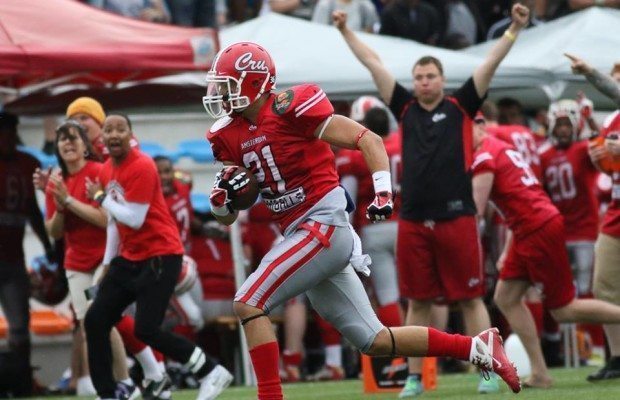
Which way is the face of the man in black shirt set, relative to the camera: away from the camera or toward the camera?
toward the camera

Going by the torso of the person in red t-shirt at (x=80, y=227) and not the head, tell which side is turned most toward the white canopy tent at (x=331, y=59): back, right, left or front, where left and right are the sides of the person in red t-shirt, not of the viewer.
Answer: back

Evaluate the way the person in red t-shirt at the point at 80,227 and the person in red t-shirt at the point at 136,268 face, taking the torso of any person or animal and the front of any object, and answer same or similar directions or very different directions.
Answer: same or similar directions

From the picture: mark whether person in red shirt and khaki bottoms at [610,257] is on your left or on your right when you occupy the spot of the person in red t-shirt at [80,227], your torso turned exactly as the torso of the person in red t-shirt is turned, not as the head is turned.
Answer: on your left

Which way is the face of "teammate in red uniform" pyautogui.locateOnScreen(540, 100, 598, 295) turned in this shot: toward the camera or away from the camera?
toward the camera

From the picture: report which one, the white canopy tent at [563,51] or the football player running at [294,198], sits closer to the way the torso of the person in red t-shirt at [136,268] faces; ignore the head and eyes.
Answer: the football player running

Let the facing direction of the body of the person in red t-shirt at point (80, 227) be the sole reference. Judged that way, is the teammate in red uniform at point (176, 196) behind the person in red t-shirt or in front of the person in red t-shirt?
behind
